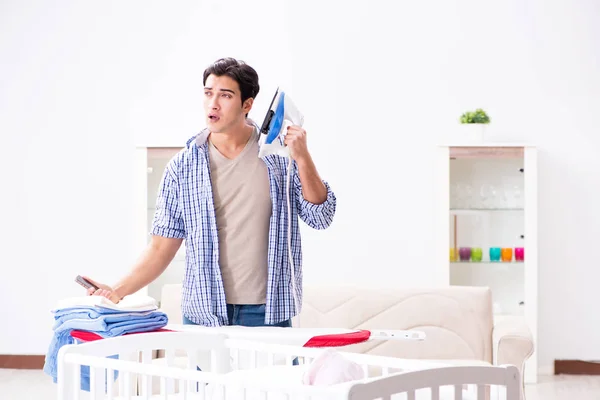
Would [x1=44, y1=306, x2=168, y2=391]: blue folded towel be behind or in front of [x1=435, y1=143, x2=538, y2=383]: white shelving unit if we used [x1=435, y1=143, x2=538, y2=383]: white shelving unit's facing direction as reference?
in front

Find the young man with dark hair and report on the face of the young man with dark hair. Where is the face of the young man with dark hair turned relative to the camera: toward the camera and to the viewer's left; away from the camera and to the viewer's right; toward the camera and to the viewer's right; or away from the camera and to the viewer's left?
toward the camera and to the viewer's left

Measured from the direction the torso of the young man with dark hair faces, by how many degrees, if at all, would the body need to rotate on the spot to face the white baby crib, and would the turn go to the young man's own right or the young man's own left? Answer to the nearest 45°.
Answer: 0° — they already face it

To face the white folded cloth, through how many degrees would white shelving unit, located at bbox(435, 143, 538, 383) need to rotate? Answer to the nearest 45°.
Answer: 0° — it already faces it

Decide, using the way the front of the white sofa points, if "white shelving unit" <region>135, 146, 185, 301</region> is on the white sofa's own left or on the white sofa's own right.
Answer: on the white sofa's own right

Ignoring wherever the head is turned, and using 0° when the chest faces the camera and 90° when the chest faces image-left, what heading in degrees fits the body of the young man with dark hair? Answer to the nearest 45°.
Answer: approximately 0°

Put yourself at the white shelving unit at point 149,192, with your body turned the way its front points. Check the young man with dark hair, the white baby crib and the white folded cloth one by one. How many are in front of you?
3

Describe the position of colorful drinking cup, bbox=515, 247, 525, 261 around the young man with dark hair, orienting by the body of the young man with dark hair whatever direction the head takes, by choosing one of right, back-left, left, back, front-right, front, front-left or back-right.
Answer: back-left

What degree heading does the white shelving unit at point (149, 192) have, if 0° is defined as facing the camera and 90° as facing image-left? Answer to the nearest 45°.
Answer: approximately 0°

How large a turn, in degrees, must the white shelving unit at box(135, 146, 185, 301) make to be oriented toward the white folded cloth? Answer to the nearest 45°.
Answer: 0° — it already faces it
